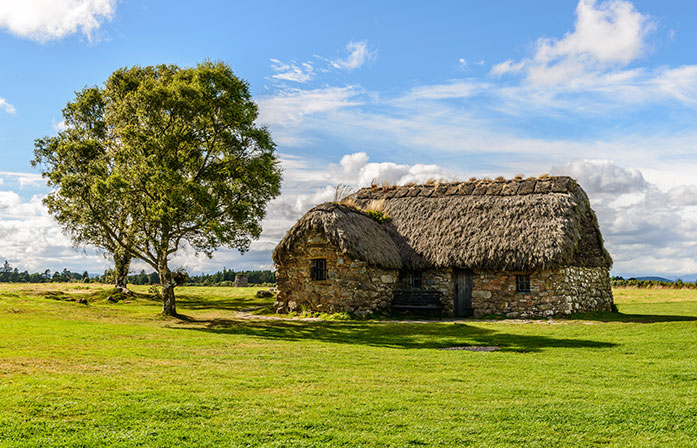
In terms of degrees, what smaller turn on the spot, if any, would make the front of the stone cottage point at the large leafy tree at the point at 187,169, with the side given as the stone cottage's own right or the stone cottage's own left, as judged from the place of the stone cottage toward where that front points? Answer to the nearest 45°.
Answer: approximately 45° to the stone cottage's own right

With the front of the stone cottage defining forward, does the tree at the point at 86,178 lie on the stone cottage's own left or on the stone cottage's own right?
on the stone cottage's own right

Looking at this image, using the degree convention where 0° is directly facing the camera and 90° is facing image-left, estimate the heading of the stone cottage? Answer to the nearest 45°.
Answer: approximately 45°
